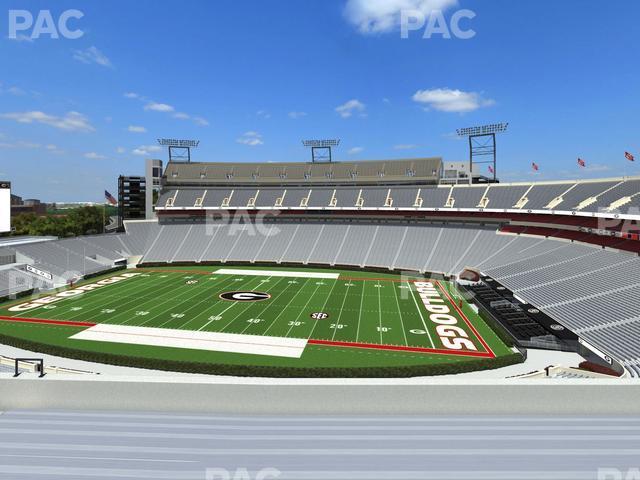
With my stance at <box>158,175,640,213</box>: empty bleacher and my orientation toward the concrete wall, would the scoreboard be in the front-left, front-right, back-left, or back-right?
front-right

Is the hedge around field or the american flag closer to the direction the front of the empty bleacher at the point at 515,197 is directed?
the hedge around field

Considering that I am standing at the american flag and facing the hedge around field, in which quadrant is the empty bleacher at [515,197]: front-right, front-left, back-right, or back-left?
front-left

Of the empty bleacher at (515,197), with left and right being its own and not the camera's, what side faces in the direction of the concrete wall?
front

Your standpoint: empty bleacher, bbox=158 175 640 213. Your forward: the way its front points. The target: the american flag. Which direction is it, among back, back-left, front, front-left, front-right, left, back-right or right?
right

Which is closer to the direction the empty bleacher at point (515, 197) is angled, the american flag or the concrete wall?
the concrete wall

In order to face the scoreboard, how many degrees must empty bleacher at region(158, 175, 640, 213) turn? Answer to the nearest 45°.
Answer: approximately 45° to its right

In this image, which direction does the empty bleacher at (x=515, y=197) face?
toward the camera
